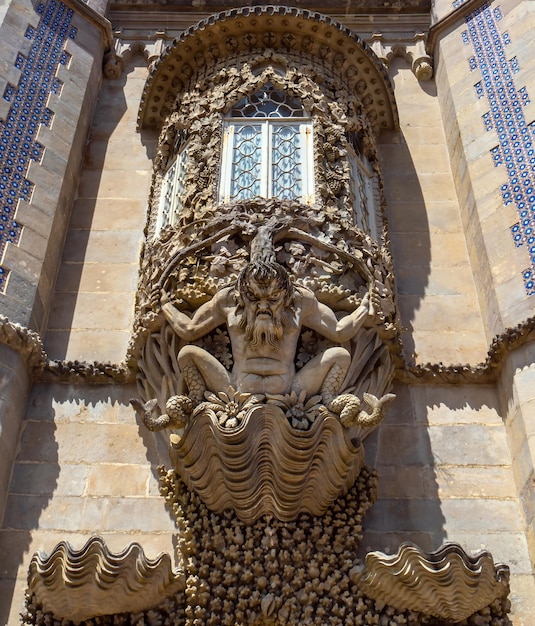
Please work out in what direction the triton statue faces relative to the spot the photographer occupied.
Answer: facing the viewer
